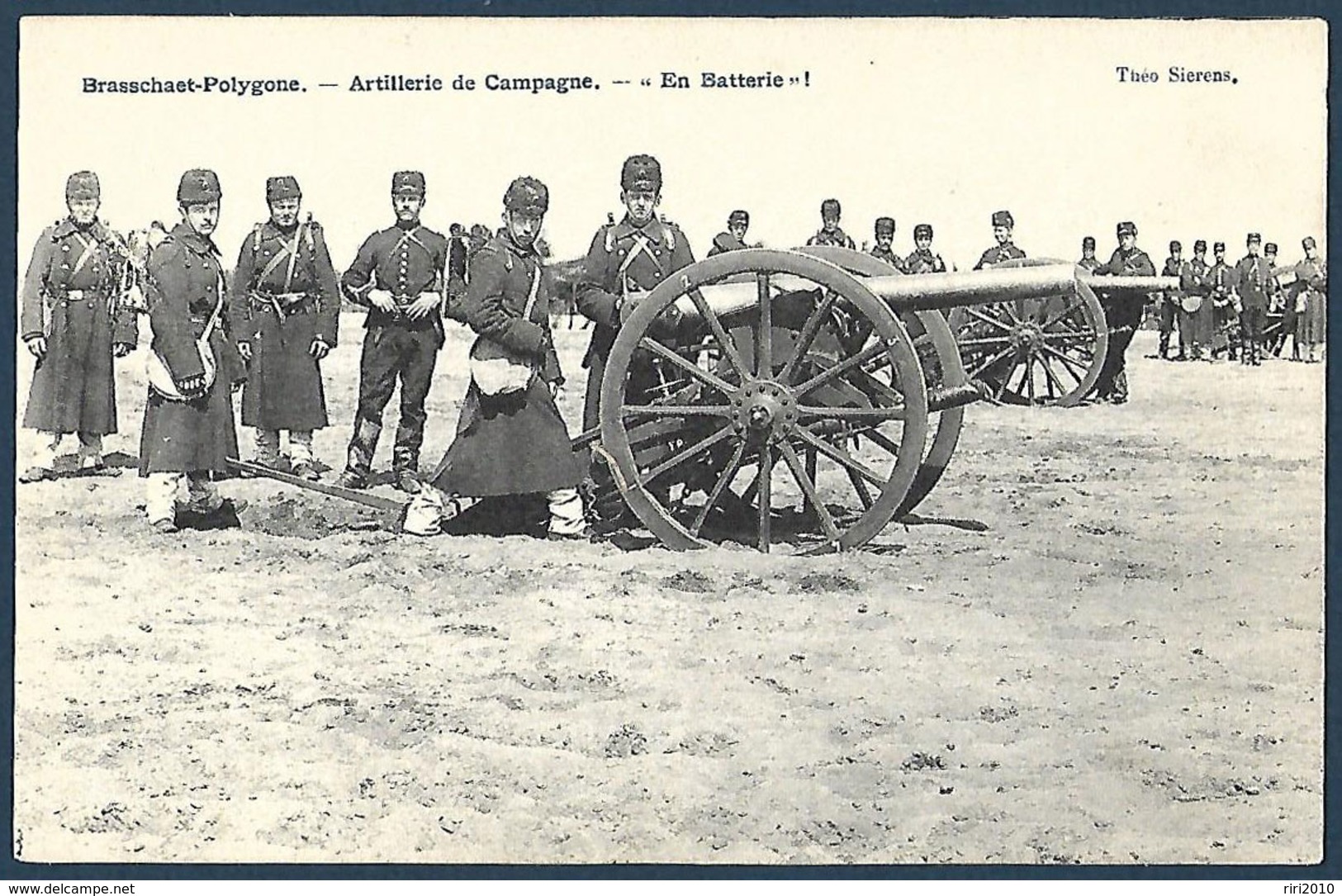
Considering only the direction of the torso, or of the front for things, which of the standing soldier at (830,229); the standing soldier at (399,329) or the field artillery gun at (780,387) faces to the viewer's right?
the field artillery gun

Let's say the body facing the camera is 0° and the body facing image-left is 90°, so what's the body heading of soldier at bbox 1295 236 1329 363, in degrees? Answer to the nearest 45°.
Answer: approximately 0°

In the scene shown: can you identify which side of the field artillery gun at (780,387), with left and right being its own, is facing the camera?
right

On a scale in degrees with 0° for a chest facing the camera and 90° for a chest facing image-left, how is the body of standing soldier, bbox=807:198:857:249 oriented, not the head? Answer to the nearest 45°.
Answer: approximately 0°

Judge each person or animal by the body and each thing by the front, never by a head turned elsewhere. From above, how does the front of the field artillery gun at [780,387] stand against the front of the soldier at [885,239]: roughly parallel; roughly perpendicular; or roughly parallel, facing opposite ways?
roughly perpendicular

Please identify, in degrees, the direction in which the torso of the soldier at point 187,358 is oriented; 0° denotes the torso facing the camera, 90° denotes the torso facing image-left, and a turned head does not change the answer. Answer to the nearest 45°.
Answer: approximately 315°

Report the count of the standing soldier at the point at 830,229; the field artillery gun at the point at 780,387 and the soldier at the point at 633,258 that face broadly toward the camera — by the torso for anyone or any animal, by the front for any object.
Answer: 2

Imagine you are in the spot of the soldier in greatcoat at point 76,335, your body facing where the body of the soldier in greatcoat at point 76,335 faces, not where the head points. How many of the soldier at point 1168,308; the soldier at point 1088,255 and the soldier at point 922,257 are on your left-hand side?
3

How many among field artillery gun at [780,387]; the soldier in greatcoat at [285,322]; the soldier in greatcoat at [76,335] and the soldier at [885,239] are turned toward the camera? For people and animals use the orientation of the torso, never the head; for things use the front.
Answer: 3
